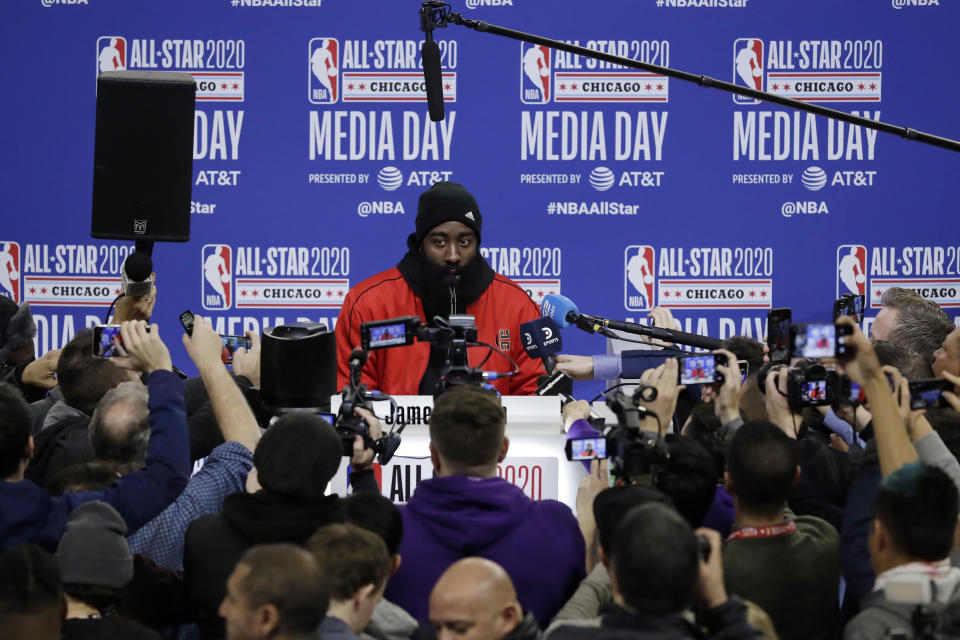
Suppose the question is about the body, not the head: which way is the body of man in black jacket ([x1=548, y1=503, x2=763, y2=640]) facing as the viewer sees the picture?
away from the camera

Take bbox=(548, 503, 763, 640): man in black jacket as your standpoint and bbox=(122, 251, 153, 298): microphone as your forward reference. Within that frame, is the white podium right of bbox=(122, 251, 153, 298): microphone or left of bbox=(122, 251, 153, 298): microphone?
right

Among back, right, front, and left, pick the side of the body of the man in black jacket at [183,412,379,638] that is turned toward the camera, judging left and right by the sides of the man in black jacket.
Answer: back

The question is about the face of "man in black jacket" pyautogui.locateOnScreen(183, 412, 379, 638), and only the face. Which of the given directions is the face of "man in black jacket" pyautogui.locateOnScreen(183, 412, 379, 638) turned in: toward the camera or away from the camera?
away from the camera

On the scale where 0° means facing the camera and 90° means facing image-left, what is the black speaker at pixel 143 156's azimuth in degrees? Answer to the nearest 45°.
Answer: approximately 0°

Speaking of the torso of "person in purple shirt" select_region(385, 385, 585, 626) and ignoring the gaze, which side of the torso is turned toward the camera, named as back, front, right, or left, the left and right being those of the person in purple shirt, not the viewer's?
back

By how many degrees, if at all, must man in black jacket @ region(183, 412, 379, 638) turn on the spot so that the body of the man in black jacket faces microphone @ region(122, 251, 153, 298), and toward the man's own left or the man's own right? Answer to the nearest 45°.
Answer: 0° — they already face it
